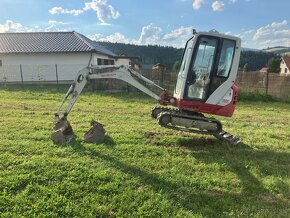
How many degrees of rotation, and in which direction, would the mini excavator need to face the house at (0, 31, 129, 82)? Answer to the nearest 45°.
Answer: approximately 45° to its right

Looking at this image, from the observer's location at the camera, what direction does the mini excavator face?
facing to the left of the viewer
